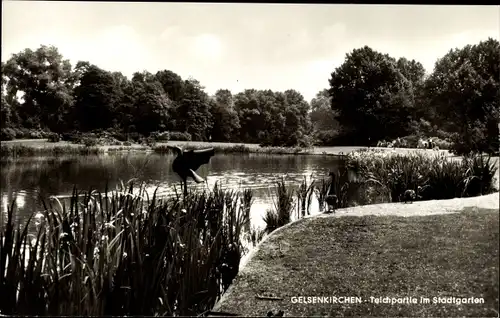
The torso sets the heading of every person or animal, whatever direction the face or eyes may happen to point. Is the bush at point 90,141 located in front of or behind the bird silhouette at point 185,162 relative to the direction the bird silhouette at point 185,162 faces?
in front

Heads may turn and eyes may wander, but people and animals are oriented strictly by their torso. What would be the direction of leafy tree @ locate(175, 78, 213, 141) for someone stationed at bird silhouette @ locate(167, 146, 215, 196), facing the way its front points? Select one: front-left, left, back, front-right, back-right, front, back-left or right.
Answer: right

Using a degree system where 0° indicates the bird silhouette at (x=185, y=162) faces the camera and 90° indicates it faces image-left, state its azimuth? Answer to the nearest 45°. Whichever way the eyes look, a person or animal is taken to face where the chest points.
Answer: approximately 90°
